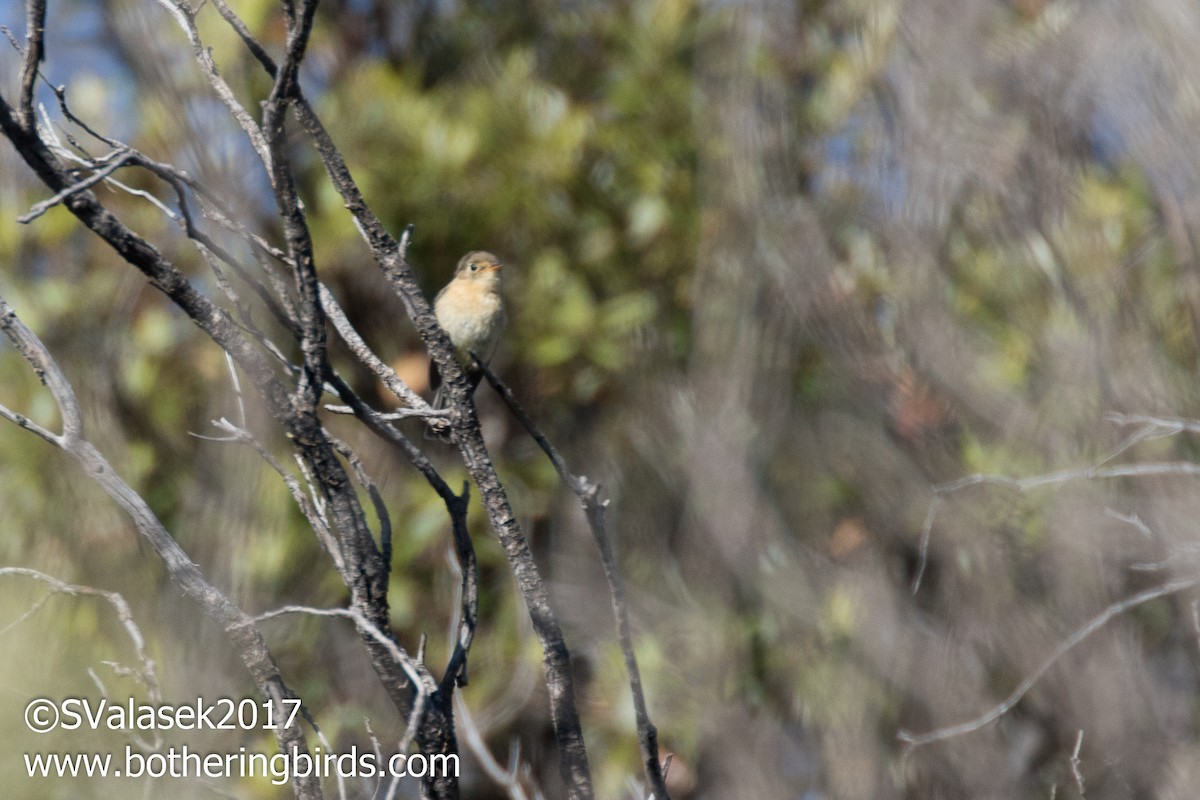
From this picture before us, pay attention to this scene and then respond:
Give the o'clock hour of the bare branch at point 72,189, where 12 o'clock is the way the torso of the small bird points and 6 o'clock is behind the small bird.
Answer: The bare branch is roughly at 2 o'clock from the small bird.

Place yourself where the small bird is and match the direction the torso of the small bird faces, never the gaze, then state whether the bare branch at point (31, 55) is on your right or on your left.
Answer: on your right

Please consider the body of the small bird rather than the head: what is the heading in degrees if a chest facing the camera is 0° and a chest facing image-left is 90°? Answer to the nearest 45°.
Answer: approximately 315°
